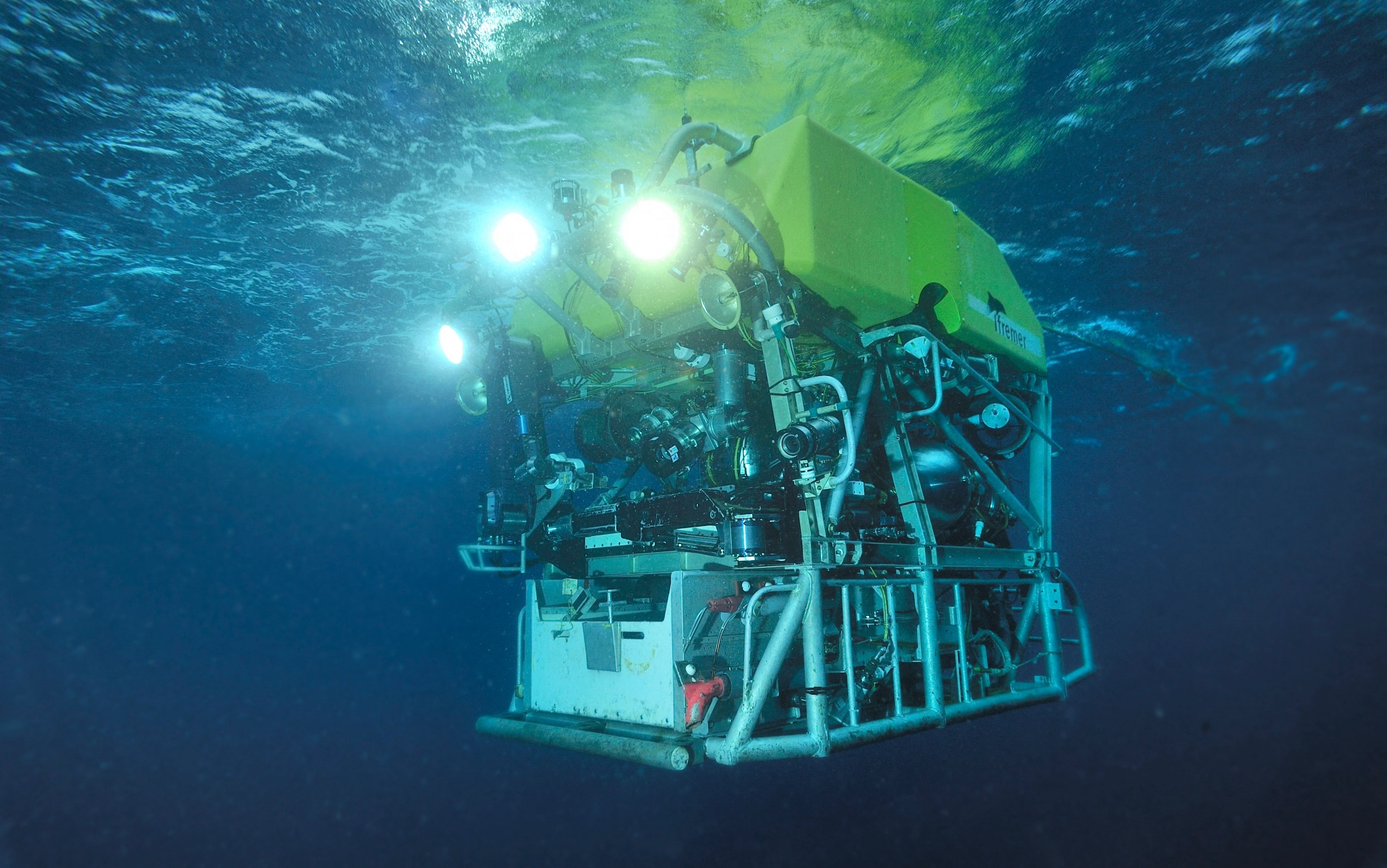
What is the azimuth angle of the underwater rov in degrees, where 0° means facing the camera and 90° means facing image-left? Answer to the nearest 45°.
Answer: approximately 45°
